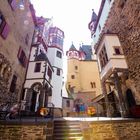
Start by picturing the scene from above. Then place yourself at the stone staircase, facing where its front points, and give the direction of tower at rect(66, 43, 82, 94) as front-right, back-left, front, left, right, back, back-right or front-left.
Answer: back

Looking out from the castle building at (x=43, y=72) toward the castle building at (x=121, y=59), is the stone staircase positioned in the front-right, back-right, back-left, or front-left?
front-right

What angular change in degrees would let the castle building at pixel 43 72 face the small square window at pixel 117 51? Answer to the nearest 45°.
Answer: approximately 45° to its left

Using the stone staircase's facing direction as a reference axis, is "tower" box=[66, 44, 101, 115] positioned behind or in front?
behind

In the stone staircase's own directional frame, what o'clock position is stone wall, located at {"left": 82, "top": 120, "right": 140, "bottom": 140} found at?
The stone wall is roughly at 9 o'clock from the stone staircase.

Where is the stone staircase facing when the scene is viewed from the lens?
facing the viewer
